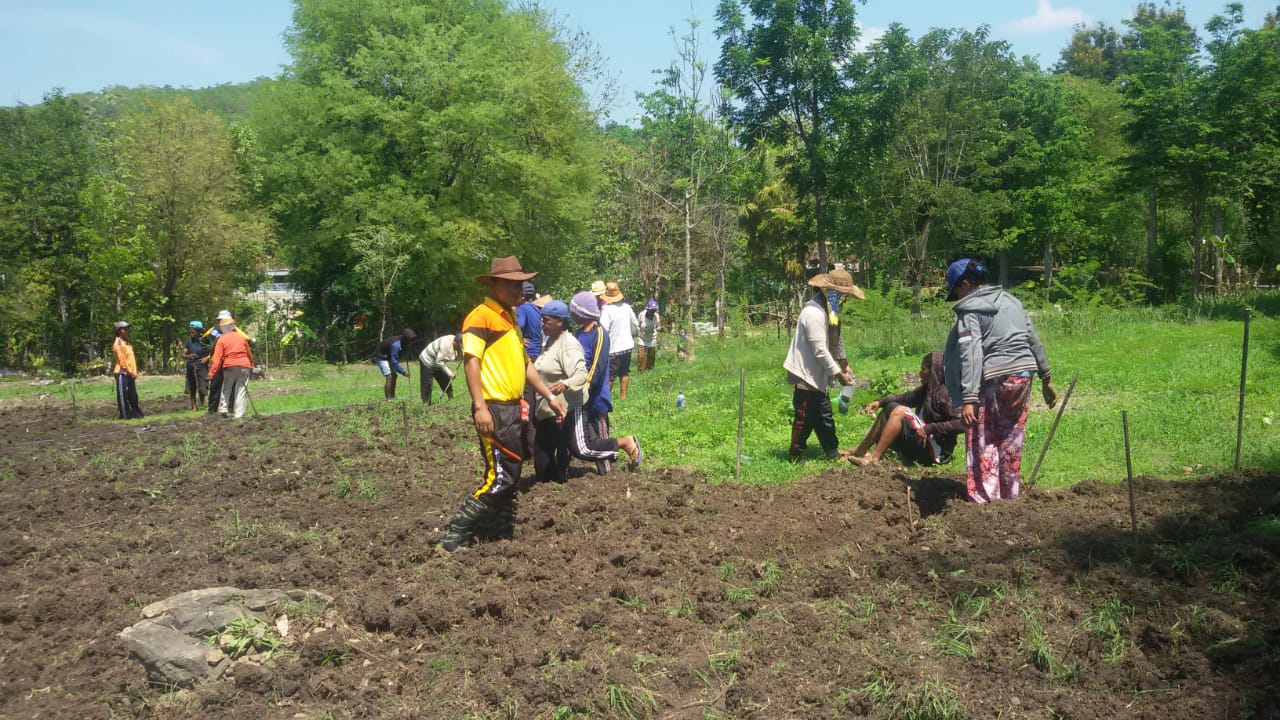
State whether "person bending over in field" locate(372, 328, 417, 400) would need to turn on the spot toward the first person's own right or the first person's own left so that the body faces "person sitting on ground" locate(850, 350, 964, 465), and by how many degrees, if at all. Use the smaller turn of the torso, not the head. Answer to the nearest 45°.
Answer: approximately 45° to the first person's own right

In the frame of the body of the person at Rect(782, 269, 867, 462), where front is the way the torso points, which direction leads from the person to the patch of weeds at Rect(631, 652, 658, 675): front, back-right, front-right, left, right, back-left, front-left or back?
right

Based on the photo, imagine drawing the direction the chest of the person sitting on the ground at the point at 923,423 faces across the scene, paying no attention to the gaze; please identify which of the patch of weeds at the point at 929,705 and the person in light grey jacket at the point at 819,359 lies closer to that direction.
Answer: the person in light grey jacket

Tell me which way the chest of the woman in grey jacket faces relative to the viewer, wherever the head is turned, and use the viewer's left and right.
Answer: facing away from the viewer and to the left of the viewer

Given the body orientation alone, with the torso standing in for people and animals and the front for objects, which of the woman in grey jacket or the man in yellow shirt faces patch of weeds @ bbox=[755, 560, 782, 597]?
the man in yellow shirt

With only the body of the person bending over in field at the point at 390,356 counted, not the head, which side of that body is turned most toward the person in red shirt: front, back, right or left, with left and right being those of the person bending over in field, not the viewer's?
back

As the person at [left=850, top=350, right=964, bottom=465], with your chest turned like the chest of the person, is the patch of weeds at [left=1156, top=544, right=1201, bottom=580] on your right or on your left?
on your left

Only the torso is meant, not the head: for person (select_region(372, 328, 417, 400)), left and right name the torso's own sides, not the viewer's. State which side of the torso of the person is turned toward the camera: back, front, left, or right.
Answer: right

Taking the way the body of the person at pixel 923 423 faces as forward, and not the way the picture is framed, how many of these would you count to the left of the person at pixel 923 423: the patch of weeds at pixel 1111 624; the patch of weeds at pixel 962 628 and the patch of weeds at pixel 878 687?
3

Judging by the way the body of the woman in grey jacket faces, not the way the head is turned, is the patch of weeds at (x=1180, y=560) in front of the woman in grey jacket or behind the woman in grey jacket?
behind

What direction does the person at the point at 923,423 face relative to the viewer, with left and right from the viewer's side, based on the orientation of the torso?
facing to the left of the viewer

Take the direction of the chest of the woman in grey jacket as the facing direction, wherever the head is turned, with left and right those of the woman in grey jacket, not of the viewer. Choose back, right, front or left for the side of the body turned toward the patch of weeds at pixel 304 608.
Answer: left

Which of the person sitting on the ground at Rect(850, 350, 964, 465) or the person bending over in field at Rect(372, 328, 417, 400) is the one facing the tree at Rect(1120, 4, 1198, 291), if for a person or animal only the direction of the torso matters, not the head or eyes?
the person bending over in field at Rect(372, 328, 417, 400)

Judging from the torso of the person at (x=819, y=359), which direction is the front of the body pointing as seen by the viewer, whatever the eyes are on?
to the viewer's right

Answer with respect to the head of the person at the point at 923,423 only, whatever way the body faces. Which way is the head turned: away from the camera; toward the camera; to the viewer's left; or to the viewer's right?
to the viewer's left
